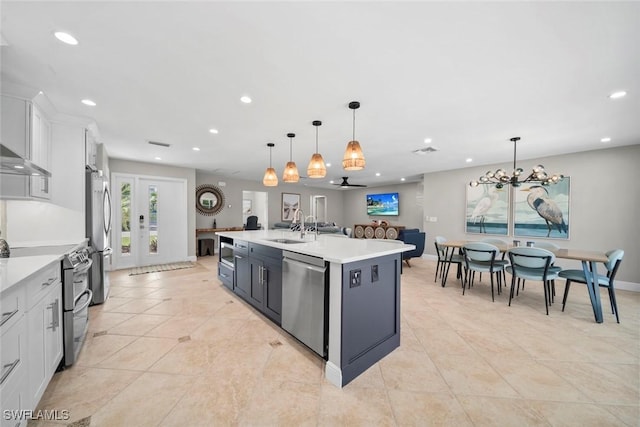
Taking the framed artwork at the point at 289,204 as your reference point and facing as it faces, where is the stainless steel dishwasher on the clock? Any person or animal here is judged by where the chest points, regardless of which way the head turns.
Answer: The stainless steel dishwasher is roughly at 12 o'clock from the framed artwork.

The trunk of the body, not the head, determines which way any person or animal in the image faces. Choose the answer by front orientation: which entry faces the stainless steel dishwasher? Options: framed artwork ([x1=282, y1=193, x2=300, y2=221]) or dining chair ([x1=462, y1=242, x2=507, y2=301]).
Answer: the framed artwork

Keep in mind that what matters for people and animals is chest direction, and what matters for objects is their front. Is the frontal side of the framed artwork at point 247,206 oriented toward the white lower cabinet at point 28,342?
yes

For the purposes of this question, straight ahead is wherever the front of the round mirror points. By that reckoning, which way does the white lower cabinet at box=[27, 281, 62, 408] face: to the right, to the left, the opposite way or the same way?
to the left

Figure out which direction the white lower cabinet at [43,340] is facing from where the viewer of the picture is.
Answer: facing to the right of the viewer

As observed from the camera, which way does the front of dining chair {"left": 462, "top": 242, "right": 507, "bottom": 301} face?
facing away from the viewer and to the right of the viewer

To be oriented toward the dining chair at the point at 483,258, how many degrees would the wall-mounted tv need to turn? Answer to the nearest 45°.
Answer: approximately 45° to its left

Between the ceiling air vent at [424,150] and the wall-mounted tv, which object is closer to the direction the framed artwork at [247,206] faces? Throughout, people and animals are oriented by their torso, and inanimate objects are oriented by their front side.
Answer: the ceiling air vent

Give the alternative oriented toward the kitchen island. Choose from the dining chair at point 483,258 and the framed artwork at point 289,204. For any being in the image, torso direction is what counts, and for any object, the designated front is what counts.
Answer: the framed artwork

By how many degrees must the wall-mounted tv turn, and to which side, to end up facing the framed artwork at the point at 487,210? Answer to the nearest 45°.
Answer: approximately 90° to its left

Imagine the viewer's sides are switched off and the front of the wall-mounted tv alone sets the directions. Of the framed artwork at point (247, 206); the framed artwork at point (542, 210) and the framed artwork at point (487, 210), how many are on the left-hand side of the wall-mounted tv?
2
